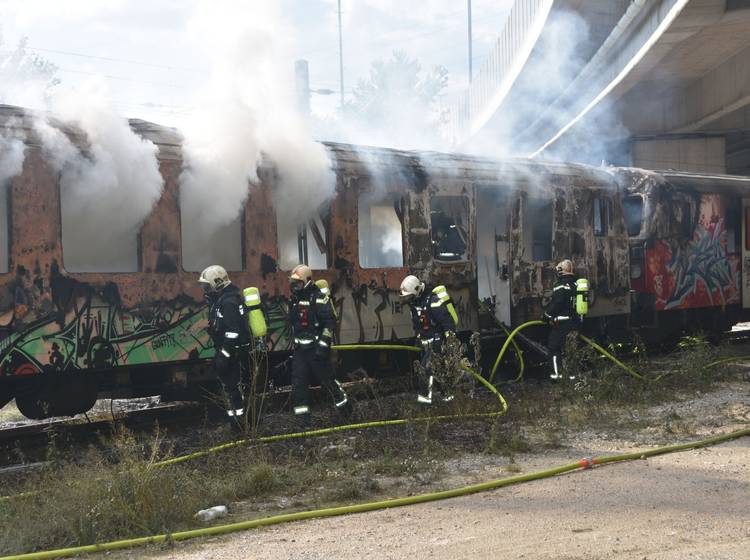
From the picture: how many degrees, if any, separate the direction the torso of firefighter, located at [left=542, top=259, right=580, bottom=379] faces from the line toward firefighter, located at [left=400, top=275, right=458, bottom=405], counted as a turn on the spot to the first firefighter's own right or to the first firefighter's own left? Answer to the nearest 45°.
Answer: approximately 45° to the first firefighter's own left

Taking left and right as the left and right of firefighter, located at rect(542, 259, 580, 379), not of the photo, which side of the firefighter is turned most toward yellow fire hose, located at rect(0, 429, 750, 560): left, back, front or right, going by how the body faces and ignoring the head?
left

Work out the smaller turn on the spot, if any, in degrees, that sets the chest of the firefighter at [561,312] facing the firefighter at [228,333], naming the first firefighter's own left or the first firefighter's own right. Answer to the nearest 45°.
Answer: approximately 45° to the first firefighter's own left

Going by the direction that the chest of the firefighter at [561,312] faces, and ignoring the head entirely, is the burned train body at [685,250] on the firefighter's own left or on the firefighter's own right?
on the firefighter's own right

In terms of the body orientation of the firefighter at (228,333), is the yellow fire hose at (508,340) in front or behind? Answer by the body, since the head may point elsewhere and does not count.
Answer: behind

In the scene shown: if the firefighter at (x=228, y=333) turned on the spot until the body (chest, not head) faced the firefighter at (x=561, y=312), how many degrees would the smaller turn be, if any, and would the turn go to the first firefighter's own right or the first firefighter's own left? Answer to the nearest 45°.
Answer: approximately 135° to the first firefighter's own right

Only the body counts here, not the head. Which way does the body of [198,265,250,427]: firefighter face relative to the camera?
to the viewer's left

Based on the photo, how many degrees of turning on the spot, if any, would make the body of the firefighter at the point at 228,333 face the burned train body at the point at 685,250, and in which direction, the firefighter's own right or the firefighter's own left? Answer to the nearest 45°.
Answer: approximately 135° to the firefighter's own right

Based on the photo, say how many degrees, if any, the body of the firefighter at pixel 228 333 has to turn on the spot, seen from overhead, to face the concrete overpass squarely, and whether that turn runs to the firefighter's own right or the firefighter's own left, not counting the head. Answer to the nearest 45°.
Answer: approximately 135° to the firefighter's own right

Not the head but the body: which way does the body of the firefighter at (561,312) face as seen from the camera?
to the viewer's left
